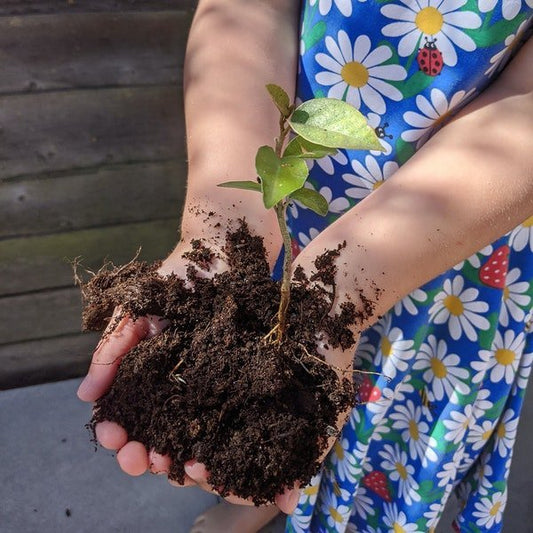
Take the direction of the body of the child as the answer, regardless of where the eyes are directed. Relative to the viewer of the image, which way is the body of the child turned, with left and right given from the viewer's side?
facing the viewer and to the left of the viewer
